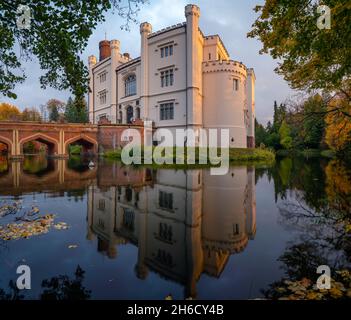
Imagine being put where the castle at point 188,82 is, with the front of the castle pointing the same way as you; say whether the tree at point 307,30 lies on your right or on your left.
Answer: on your left

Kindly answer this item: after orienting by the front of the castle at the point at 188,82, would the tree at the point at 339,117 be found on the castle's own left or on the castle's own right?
on the castle's own left

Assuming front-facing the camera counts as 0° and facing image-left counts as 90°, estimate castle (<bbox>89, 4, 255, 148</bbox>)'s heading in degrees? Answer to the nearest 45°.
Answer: approximately 45°
